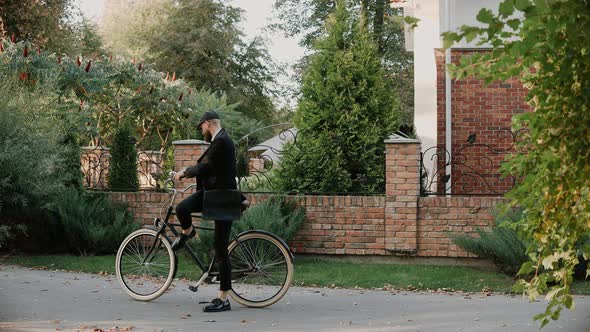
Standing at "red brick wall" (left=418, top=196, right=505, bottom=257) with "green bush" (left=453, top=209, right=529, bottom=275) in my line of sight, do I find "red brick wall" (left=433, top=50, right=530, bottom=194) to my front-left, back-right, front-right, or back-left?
back-left

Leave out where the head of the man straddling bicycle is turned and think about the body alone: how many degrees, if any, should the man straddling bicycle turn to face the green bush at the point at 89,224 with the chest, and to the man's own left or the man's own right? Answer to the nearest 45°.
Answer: approximately 45° to the man's own right

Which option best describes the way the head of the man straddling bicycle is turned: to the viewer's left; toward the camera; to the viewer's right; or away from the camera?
to the viewer's left

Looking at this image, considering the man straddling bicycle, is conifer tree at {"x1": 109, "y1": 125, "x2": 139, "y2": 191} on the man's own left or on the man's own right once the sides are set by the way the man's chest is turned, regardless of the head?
on the man's own right

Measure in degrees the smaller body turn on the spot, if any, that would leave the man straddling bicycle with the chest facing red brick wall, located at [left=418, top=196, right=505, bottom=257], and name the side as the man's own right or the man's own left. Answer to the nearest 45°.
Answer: approximately 135° to the man's own right

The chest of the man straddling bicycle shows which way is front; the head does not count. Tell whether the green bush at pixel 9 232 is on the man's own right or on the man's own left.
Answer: on the man's own right

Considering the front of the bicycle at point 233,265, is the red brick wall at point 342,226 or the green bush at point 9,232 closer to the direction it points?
the green bush

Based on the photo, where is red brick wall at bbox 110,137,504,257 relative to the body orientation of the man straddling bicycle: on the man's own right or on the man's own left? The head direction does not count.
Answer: on the man's own right

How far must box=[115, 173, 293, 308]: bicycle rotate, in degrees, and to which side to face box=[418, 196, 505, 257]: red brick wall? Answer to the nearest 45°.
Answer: approximately 135° to its right

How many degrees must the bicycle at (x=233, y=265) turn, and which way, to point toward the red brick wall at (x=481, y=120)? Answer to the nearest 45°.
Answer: approximately 135° to its right

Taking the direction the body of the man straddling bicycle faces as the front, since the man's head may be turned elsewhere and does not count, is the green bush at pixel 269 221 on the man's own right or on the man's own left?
on the man's own right

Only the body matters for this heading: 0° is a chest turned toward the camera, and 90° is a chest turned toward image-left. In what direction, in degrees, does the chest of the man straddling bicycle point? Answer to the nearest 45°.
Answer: approximately 90°

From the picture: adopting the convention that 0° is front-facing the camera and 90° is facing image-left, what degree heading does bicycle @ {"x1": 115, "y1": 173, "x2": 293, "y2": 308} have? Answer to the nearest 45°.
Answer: approximately 90°
